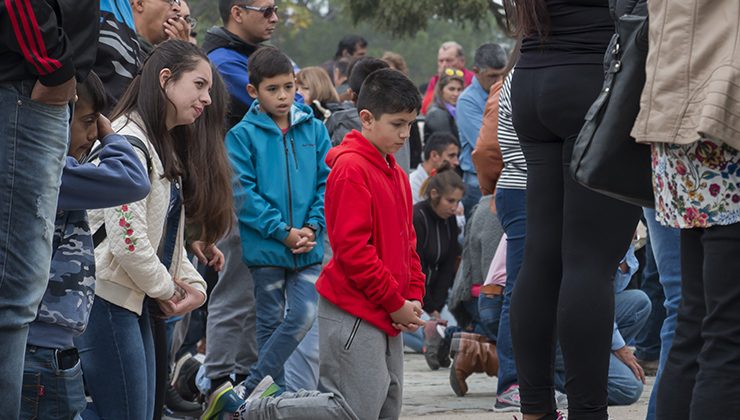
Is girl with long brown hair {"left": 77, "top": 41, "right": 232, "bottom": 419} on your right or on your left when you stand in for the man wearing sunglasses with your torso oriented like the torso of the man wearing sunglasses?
on your right

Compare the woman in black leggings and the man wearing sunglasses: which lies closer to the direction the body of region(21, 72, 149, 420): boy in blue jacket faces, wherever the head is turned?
the woman in black leggings

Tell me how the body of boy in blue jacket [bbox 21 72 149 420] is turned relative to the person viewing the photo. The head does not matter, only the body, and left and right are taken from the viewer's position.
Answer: facing to the right of the viewer

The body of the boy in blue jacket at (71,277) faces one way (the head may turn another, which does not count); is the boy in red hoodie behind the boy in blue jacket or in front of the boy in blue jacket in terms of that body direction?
in front
